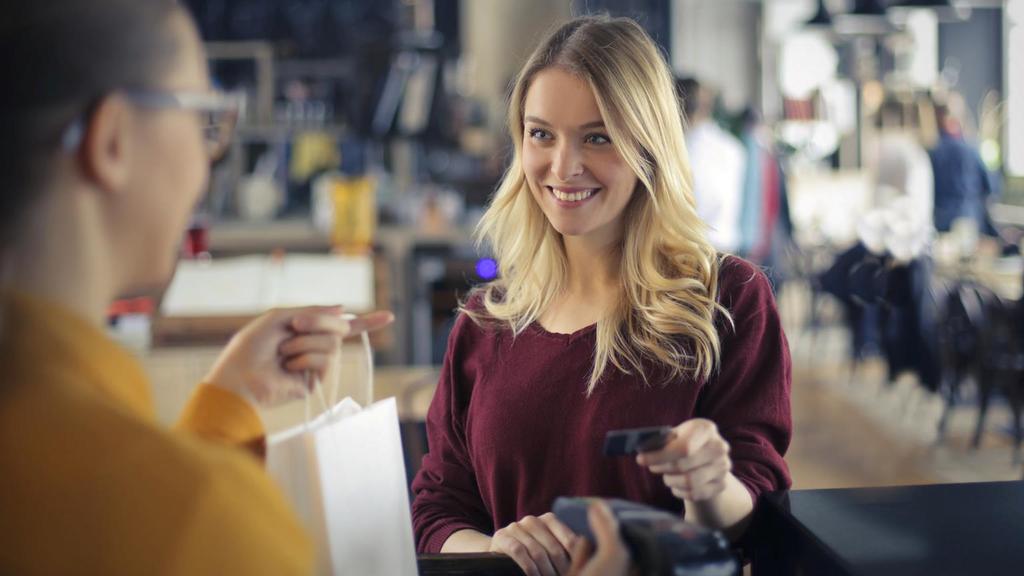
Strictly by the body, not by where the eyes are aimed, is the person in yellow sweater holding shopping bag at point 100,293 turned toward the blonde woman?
yes

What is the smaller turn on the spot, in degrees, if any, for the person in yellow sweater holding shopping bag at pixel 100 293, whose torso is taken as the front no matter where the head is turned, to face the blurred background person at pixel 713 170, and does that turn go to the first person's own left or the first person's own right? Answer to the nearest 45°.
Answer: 0° — they already face them

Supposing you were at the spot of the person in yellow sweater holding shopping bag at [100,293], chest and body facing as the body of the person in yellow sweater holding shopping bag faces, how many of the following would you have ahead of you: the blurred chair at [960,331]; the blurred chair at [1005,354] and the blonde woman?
3

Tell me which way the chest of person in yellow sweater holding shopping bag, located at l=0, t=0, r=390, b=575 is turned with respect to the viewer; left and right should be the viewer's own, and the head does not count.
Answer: facing away from the viewer and to the right of the viewer

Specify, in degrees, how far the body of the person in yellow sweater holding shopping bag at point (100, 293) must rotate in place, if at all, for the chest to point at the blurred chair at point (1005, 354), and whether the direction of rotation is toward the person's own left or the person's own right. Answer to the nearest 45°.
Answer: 0° — they already face it

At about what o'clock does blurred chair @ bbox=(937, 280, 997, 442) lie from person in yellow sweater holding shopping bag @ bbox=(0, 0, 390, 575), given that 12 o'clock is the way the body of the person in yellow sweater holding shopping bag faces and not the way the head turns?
The blurred chair is roughly at 12 o'clock from the person in yellow sweater holding shopping bag.
